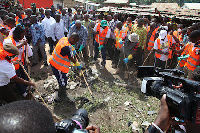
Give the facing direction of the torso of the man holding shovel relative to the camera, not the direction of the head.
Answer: to the viewer's right

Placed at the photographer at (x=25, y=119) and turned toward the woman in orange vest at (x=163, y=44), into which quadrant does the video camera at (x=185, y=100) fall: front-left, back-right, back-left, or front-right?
front-right

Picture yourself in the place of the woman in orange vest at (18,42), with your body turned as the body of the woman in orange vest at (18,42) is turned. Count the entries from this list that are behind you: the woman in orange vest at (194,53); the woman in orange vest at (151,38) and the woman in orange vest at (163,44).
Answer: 0

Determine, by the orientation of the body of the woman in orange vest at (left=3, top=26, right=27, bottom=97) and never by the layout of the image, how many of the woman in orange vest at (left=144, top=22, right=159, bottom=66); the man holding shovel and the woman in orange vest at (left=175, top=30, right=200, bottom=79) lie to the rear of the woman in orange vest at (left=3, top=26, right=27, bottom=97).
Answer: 0

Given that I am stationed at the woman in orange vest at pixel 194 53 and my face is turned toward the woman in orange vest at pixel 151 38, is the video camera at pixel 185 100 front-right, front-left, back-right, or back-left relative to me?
back-left

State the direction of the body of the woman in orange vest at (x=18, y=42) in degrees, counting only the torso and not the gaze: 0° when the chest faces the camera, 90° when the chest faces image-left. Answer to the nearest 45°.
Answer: approximately 270°

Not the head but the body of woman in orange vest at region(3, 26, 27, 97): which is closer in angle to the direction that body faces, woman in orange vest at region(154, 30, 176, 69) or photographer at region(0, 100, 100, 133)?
the woman in orange vest

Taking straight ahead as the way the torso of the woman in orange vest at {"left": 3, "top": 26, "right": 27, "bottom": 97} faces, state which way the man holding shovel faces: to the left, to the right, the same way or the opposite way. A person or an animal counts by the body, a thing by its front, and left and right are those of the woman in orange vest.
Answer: the same way

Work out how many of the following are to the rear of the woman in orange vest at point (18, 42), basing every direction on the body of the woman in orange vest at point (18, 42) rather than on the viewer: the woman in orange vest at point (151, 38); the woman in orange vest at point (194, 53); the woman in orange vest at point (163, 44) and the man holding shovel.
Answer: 0

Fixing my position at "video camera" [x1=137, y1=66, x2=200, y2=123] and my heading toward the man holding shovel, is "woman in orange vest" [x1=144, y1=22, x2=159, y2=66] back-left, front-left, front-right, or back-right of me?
front-right

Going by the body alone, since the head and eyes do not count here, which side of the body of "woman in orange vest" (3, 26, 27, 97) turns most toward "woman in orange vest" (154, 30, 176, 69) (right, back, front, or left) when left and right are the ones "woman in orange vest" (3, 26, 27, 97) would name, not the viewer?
front

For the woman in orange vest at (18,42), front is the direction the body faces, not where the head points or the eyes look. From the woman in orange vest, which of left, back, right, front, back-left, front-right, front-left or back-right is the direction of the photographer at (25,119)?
right
